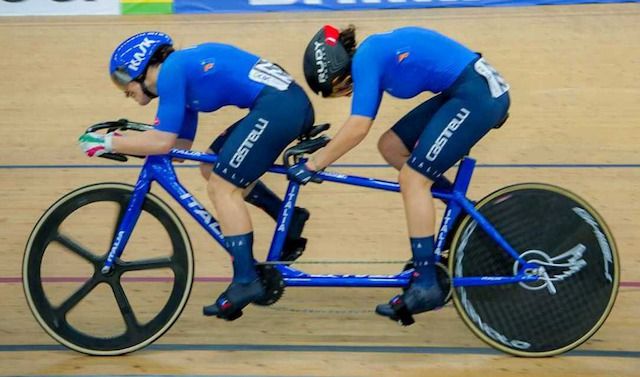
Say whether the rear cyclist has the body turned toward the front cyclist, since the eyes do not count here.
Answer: yes

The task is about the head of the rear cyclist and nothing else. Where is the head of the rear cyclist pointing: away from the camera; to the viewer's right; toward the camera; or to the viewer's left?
to the viewer's left

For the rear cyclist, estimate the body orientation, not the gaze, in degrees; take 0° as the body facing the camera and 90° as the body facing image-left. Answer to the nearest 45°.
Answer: approximately 90°

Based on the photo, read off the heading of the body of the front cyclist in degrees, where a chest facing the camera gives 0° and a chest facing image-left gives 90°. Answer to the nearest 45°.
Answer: approximately 90°

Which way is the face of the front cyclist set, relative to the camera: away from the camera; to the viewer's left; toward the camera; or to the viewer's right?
to the viewer's left

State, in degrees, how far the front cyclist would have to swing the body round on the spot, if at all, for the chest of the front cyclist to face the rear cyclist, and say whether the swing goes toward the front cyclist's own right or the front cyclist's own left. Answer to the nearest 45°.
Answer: approximately 180°

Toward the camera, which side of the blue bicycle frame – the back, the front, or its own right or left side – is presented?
left
